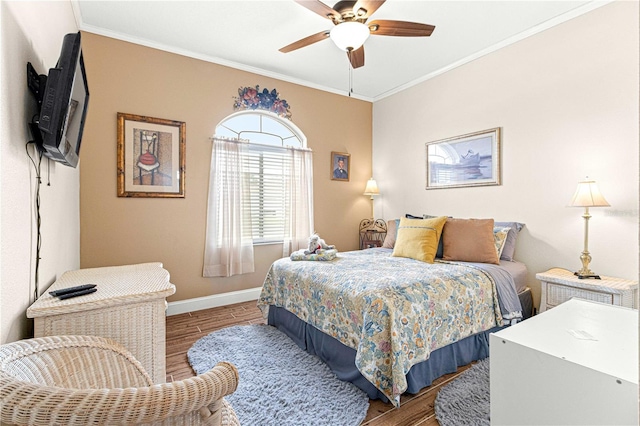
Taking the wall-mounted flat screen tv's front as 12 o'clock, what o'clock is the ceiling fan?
The ceiling fan is roughly at 12 o'clock from the wall-mounted flat screen tv.

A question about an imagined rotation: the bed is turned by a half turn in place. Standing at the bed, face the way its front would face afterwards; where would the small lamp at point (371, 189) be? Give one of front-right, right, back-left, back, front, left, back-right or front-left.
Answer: front-left

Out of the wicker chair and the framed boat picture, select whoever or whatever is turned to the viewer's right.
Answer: the wicker chair

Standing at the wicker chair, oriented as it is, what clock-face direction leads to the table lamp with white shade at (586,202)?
The table lamp with white shade is roughly at 12 o'clock from the wicker chair.

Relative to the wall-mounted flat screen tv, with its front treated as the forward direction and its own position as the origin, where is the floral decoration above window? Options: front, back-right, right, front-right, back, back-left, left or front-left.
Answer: front-left

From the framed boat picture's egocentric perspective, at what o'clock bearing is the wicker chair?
The wicker chair is roughly at 11 o'clock from the framed boat picture.

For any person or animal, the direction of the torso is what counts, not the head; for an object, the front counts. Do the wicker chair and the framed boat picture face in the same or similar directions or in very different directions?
very different directions

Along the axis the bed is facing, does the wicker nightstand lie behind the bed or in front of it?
behind

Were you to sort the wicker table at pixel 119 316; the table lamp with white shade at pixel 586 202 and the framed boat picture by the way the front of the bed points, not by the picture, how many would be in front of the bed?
1

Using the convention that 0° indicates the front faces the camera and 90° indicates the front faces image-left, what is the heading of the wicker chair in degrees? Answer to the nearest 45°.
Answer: approximately 270°

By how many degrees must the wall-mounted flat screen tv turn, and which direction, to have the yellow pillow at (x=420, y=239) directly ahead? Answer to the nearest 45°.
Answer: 0° — it already faces it

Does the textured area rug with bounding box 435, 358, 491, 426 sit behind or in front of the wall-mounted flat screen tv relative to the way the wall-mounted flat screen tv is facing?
in front

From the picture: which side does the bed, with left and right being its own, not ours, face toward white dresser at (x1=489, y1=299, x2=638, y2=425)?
left
